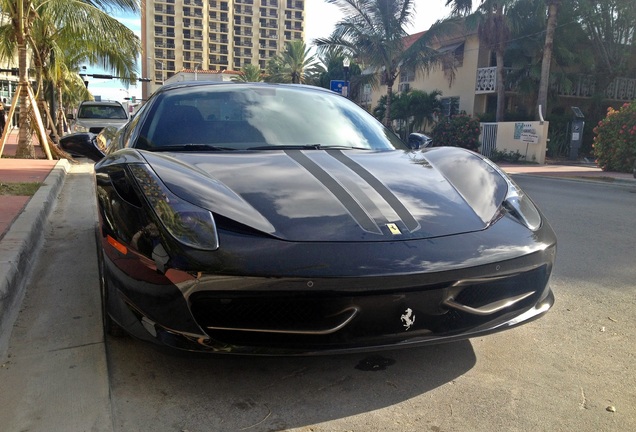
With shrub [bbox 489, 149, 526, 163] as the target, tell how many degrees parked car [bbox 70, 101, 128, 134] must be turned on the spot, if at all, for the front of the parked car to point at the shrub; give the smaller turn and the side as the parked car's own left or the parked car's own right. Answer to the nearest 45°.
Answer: approximately 90° to the parked car's own left

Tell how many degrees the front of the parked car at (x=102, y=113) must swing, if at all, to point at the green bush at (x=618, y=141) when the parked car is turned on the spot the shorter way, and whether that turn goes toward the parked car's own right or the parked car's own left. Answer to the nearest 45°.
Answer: approximately 45° to the parked car's own left

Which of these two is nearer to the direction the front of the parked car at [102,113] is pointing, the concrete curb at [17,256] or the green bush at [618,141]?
the concrete curb

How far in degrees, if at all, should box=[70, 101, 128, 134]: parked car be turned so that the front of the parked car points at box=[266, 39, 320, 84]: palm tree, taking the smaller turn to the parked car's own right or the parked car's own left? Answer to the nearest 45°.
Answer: approximately 135° to the parked car's own left

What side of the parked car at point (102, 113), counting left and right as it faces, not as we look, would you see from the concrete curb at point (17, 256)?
front

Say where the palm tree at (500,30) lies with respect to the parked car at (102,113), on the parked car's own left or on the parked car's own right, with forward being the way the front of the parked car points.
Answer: on the parked car's own left

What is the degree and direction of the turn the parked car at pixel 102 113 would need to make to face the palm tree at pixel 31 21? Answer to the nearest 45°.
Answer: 0° — it already faces it

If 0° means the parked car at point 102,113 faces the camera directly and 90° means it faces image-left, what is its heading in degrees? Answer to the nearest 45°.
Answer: approximately 0°

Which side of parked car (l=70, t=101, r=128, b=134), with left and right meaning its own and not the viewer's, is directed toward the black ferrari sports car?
front

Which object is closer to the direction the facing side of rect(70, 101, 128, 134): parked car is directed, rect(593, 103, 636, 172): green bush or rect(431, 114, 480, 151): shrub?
the green bush
